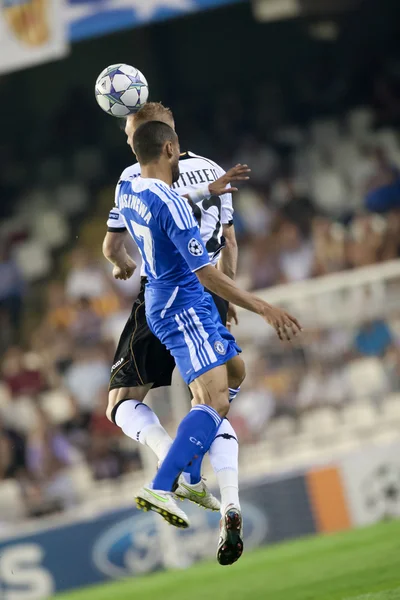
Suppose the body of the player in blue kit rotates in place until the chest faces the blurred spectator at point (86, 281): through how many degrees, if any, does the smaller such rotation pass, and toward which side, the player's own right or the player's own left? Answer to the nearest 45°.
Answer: approximately 45° to the player's own left

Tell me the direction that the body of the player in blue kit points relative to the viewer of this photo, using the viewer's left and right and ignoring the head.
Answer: facing away from the viewer and to the right of the viewer
